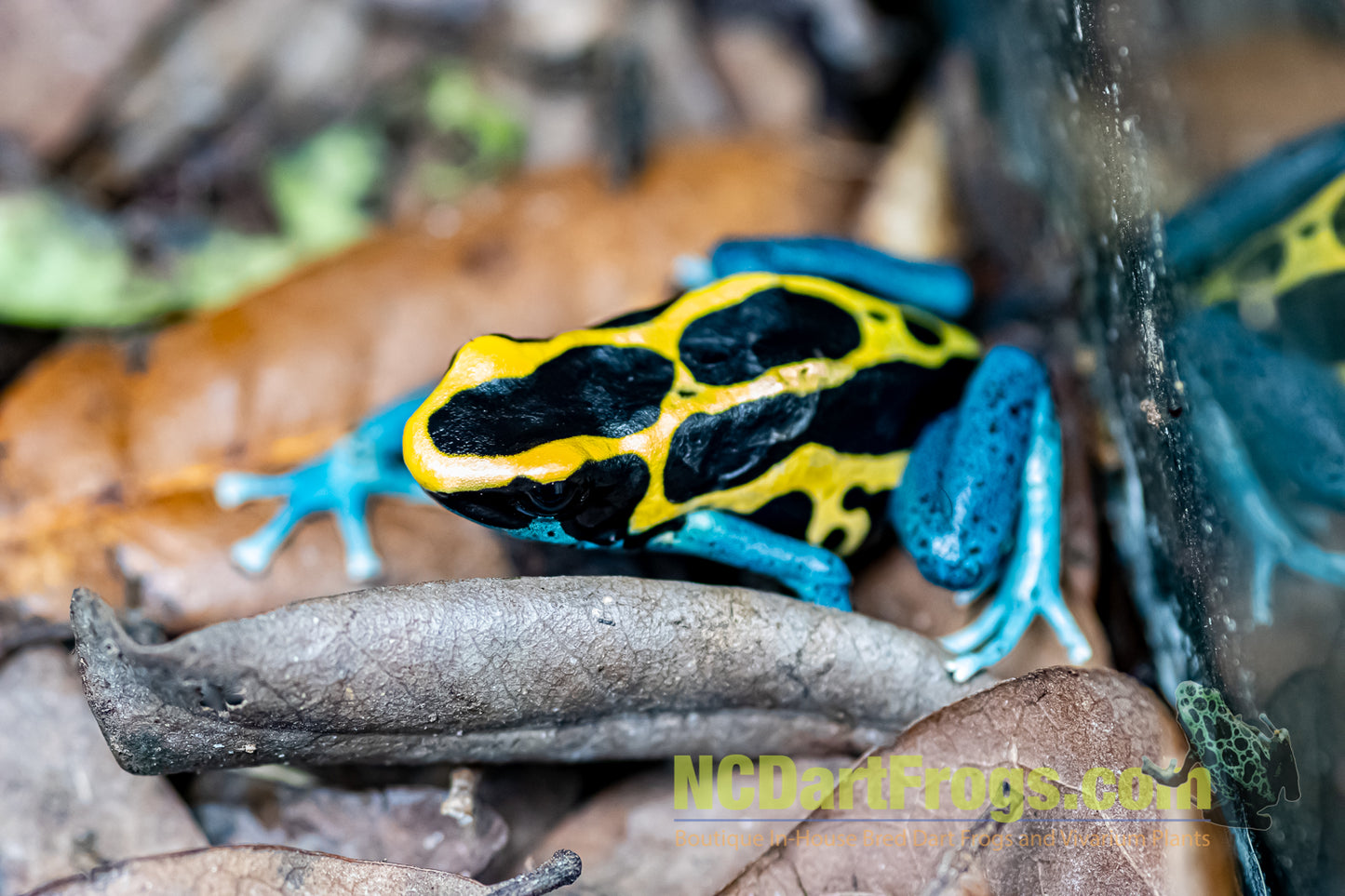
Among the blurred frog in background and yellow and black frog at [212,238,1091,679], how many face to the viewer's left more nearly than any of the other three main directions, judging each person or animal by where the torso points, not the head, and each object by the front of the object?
1

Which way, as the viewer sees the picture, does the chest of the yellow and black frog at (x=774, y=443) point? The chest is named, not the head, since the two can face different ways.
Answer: to the viewer's left

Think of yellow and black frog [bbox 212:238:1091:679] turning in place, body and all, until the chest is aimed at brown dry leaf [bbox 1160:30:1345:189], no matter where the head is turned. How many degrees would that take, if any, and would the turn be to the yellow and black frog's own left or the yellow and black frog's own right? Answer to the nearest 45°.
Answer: approximately 135° to the yellow and black frog's own right
